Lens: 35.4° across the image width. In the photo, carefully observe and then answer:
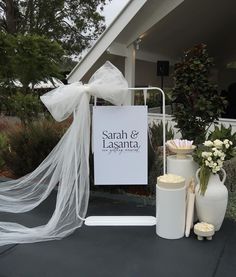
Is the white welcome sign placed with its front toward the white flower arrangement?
no

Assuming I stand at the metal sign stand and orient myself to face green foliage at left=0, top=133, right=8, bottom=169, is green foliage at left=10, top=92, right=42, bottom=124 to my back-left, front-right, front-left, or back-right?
front-right

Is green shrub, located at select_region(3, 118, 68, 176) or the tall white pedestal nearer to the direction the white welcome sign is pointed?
the tall white pedestal

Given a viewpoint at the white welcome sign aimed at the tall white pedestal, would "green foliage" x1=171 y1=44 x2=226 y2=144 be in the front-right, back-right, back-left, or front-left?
front-left

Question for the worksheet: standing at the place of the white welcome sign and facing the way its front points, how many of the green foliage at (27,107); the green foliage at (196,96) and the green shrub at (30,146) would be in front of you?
0

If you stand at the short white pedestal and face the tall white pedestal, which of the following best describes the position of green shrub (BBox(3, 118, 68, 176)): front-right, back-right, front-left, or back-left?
front-left

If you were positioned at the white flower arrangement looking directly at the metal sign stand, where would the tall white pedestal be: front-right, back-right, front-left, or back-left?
front-right

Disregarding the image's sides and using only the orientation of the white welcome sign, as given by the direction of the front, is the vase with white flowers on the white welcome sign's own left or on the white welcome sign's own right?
on the white welcome sign's own left

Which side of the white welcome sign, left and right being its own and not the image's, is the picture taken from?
front

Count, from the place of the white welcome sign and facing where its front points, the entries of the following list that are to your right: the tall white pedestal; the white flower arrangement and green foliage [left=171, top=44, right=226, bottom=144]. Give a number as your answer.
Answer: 0

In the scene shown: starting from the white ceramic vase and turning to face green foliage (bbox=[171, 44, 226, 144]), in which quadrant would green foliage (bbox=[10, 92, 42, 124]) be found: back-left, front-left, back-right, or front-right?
front-left

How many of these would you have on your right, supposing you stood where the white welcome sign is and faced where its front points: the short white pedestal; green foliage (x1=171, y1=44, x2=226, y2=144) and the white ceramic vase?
0

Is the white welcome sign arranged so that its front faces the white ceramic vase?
no

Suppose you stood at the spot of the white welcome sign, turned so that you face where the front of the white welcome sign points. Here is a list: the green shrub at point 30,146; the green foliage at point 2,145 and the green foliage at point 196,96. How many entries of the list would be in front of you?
0

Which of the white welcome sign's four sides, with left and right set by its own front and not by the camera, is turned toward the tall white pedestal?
left

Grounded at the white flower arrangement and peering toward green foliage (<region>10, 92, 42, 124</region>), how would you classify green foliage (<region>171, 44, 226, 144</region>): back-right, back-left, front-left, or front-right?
front-right

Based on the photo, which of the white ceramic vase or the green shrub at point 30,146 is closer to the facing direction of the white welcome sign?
the white ceramic vase

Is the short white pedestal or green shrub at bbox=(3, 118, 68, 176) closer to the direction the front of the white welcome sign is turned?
the short white pedestal
